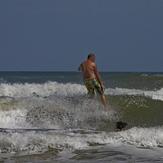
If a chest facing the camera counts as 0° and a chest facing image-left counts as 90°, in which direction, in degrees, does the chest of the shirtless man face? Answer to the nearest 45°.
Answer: approximately 180°
